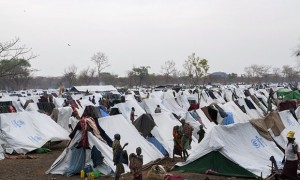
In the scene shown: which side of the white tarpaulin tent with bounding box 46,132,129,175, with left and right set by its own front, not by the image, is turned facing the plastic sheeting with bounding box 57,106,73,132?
back

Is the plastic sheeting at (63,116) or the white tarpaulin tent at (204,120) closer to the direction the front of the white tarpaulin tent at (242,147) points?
the plastic sheeting

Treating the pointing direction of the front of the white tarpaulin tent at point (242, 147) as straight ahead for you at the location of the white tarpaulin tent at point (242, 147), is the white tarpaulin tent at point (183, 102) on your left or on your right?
on your right

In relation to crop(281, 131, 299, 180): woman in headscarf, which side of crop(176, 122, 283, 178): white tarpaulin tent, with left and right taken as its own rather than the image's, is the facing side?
left

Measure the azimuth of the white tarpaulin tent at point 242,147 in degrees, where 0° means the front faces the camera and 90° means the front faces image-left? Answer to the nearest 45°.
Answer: approximately 45°

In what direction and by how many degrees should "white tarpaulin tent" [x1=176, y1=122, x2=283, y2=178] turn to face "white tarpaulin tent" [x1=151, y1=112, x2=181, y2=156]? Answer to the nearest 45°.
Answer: approximately 90° to its right

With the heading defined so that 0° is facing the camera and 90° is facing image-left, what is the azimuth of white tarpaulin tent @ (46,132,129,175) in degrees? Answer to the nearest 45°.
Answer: approximately 0°

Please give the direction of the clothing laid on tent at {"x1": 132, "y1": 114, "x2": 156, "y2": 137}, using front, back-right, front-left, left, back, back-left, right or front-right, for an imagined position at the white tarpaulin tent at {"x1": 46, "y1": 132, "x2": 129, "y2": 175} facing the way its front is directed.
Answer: back-left
